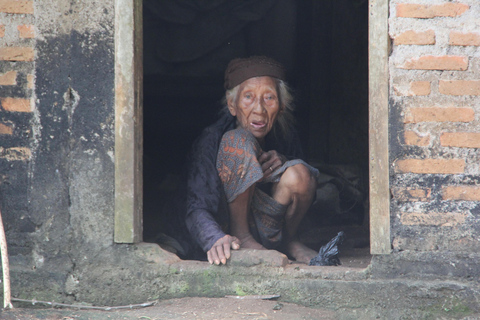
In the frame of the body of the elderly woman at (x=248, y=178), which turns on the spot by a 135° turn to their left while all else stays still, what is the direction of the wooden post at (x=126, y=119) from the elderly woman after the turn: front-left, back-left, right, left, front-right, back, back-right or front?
back-left

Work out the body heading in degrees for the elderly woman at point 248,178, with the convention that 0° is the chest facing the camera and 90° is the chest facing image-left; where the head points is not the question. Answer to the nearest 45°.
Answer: approximately 315°
